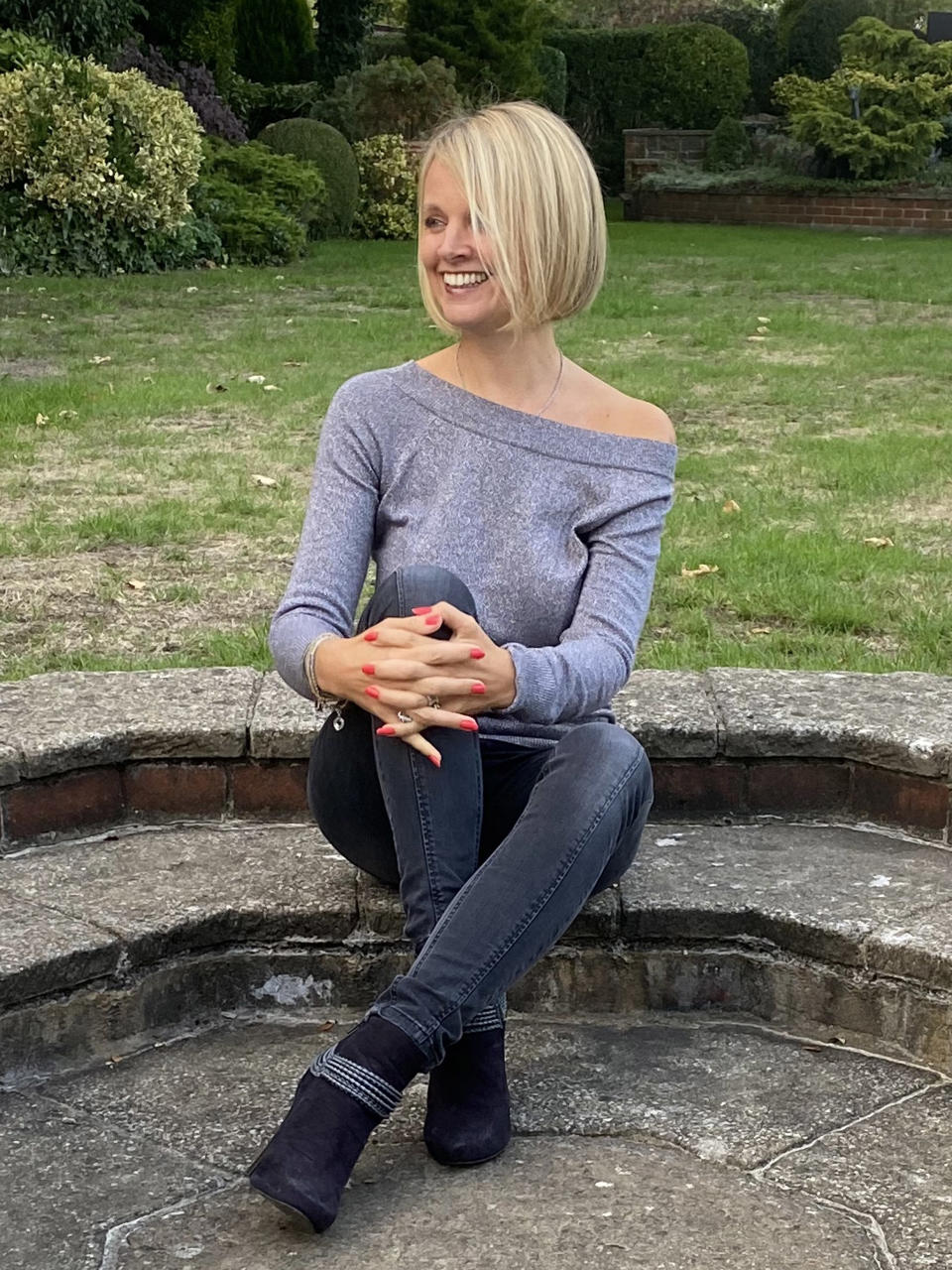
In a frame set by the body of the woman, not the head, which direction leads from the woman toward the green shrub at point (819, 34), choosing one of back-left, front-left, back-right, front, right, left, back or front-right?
back

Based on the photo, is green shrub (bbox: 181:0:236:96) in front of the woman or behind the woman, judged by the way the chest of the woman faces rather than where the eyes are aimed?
behind

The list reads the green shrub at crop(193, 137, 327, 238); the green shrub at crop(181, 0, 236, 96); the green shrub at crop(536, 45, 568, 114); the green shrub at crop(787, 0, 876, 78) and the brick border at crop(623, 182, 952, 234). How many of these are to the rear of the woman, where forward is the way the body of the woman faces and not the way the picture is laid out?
5

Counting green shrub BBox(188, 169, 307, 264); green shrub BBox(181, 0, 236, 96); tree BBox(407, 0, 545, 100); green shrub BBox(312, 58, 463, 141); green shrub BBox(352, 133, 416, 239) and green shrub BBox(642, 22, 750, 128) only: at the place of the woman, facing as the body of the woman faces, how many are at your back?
6

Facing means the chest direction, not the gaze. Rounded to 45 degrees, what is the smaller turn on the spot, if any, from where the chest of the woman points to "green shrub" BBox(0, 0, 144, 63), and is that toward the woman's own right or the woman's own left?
approximately 180°

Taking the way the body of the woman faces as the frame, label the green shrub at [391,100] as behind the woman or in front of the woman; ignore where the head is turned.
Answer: behind

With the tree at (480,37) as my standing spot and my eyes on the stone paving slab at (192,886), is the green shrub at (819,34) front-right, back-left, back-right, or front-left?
back-left

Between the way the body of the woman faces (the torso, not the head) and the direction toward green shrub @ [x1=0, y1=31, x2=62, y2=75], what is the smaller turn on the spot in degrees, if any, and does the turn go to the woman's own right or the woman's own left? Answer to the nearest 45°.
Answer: approximately 180°

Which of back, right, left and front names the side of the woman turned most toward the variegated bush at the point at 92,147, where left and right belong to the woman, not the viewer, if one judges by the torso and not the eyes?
back

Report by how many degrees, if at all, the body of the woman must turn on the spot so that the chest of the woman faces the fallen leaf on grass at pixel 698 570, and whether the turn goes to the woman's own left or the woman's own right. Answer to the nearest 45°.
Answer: approximately 180°

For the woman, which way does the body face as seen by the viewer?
toward the camera

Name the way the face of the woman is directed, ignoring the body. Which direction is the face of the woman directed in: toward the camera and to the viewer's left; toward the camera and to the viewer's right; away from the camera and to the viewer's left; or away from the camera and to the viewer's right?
toward the camera and to the viewer's left

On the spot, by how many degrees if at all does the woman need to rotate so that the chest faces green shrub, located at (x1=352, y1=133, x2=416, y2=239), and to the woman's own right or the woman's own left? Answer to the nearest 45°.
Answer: approximately 180°

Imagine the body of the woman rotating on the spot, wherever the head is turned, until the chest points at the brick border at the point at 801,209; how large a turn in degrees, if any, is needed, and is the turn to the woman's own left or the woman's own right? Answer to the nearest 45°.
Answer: approximately 180°
